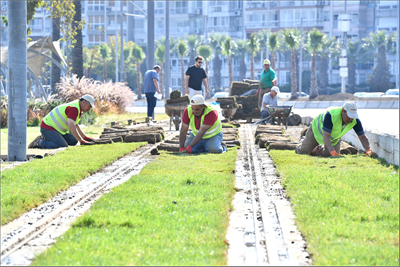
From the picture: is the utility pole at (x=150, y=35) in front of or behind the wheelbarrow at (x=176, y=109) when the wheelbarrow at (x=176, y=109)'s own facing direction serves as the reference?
behind

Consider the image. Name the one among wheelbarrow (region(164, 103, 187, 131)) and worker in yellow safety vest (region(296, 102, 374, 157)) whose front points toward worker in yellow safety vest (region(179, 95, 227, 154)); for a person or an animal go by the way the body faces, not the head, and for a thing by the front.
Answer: the wheelbarrow

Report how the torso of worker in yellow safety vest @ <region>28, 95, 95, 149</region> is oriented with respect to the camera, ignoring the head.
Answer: to the viewer's right

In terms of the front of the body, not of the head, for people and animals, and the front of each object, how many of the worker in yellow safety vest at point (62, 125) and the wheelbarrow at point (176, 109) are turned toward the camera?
1

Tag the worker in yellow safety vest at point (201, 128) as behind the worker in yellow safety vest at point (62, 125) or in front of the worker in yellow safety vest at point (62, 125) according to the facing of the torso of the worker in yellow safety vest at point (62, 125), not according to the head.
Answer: in front

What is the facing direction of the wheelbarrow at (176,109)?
toward the camera

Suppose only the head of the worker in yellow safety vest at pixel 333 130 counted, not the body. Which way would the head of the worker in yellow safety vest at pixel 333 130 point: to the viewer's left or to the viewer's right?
to the viewer's right

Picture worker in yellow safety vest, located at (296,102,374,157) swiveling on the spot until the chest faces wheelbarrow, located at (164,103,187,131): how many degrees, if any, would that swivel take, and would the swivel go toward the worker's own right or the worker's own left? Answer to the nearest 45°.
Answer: approximately 180°

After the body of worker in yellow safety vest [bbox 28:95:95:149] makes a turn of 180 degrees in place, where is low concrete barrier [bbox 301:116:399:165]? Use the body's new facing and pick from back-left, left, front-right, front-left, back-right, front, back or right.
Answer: back-left

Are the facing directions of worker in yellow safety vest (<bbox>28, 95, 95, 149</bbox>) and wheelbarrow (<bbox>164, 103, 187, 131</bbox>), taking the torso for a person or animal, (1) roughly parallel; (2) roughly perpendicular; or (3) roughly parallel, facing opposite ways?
roughly perpendicular

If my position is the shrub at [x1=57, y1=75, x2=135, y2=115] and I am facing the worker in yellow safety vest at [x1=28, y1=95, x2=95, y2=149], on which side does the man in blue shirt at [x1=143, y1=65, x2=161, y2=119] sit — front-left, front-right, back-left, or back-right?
front-left

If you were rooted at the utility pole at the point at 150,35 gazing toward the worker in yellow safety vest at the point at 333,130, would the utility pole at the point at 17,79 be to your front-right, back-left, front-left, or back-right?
front-right

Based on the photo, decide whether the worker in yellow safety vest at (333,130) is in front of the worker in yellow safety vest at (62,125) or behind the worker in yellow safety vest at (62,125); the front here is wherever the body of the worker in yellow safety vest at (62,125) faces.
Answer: in front

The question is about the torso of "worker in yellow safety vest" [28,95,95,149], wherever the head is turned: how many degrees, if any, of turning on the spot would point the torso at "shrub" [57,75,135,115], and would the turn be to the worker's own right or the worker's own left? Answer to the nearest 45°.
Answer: approximately 90° to the worker's own left

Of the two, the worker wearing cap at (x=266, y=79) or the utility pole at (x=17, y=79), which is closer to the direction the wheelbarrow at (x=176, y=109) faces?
the utility pole
